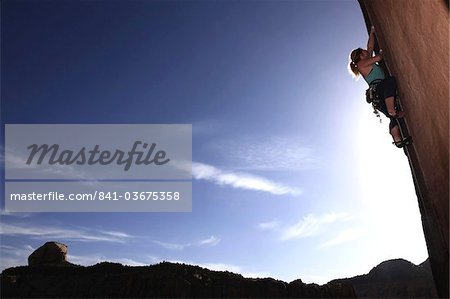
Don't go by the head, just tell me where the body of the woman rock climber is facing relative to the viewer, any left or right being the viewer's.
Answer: facing to the right of the viewer
